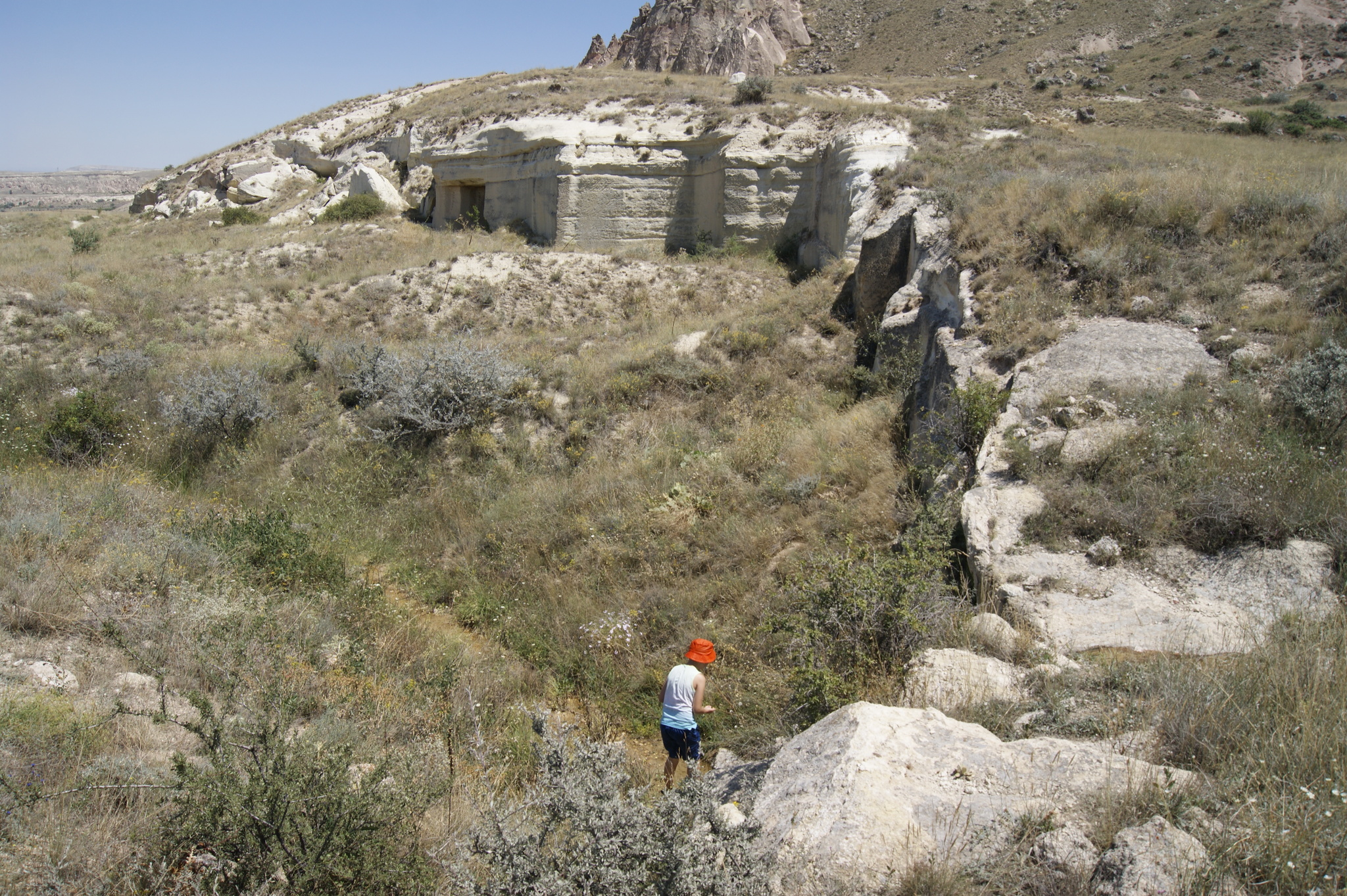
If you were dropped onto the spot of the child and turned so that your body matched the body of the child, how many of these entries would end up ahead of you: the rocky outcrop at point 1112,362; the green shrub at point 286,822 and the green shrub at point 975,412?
2

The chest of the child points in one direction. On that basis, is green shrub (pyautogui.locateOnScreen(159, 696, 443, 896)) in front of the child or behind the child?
behind

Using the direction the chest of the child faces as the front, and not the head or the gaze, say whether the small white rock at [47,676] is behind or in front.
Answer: behind

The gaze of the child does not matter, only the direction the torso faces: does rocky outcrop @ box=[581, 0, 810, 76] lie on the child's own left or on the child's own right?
on the child's own left

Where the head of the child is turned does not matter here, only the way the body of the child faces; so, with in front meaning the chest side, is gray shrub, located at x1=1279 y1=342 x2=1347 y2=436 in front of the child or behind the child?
in front

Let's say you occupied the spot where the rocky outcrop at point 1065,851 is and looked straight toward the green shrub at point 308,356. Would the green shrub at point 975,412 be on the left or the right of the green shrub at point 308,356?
right

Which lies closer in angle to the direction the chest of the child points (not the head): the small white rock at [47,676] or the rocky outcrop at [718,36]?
the rocky outcrop

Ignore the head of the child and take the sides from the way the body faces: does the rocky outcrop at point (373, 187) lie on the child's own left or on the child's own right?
on the child's own left

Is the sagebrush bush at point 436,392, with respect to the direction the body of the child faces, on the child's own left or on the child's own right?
on the child's own left

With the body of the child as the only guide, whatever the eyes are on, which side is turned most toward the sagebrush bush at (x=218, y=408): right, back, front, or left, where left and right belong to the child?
left

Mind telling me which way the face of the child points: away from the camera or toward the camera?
away from the camera

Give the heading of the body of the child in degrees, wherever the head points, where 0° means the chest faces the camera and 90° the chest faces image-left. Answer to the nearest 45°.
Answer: approximately 225°
